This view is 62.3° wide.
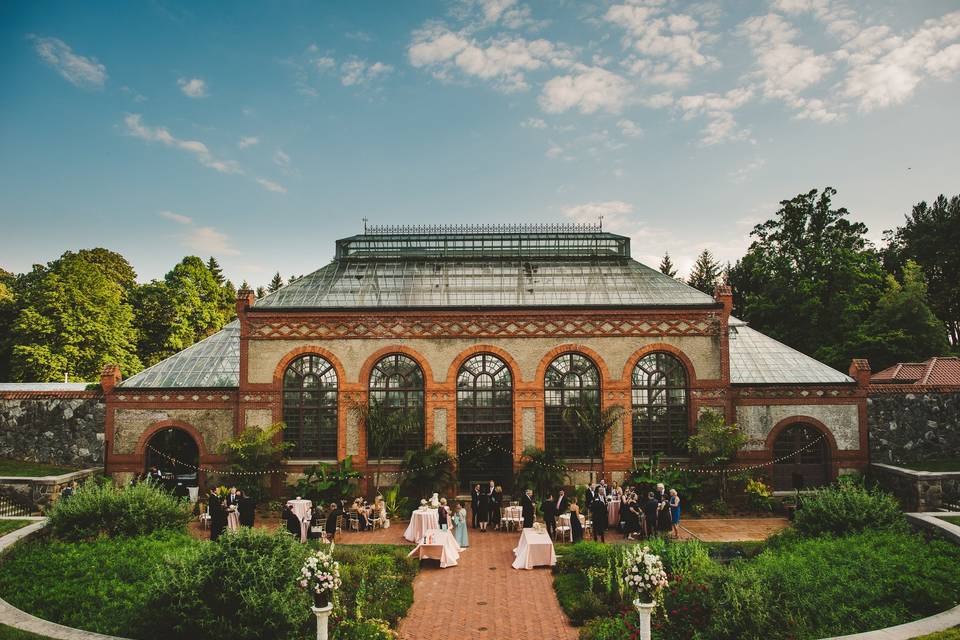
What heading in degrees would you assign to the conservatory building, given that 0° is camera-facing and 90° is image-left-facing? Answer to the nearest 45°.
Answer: approximately 0°

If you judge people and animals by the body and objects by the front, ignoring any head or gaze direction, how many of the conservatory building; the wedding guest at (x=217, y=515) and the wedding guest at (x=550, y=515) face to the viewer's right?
1

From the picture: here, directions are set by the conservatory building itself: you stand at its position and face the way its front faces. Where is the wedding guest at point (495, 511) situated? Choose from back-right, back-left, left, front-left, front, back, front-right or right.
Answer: front

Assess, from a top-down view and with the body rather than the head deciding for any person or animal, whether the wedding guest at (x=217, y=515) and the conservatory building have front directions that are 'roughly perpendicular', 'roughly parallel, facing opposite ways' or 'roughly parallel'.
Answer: roughly perpendicular

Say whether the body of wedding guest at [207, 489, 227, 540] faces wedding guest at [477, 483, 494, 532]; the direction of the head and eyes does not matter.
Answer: yes

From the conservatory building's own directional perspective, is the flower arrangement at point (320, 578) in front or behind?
in front

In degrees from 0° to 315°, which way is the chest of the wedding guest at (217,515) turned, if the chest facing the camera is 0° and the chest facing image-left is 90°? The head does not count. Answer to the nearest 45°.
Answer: approximately 270°

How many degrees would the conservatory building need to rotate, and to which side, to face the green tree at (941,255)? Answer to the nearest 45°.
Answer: approximately 135° to its left

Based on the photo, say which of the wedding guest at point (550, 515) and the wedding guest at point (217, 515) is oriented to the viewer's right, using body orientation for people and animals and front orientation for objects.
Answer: the wedding guest at point (217, 515)

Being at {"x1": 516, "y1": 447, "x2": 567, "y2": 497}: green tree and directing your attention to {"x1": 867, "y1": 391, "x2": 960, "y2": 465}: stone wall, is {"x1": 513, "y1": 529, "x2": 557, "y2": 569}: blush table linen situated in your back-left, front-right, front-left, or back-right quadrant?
back-right

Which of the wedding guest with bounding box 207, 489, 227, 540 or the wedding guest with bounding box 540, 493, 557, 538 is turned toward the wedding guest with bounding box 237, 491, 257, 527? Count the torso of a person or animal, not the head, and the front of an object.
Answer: the wedding guest with bounding box 207, 489, 227, 540
